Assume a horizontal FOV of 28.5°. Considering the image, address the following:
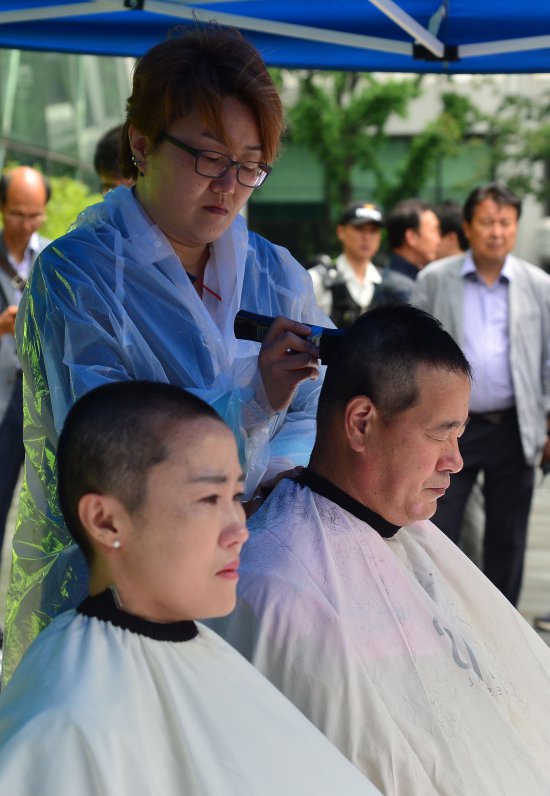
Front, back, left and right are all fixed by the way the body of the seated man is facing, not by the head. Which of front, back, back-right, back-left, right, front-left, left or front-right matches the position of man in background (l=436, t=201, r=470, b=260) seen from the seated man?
back-left

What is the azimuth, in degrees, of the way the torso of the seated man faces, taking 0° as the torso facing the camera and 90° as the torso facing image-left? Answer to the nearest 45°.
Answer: approximately 315°

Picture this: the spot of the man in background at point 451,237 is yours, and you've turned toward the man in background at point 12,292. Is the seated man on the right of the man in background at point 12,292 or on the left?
left

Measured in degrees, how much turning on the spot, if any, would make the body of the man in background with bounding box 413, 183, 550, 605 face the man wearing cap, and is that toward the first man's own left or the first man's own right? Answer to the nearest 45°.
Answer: approximately 135° to the first man's own right

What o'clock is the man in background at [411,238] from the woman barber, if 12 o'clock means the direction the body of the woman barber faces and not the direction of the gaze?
The man in background is roughly at 8 o'clock from the woman barber.

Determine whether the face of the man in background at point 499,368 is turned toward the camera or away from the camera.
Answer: toward the camera

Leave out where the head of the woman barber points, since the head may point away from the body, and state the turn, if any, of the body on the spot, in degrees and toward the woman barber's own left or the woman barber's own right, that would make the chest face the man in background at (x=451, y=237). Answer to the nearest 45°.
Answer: approximately 135° to the woman barber's own left

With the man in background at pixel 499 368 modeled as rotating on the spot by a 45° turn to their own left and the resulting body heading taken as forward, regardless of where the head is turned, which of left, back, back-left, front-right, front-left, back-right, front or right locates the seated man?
front-right

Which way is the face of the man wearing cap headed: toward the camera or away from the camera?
toward the camera

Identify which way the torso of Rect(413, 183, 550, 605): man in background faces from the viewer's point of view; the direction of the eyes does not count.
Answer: toward the camera

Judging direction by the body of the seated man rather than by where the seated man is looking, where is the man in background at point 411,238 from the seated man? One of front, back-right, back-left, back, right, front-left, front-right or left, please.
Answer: back-left

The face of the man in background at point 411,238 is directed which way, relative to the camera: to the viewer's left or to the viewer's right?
to the viewer's right
